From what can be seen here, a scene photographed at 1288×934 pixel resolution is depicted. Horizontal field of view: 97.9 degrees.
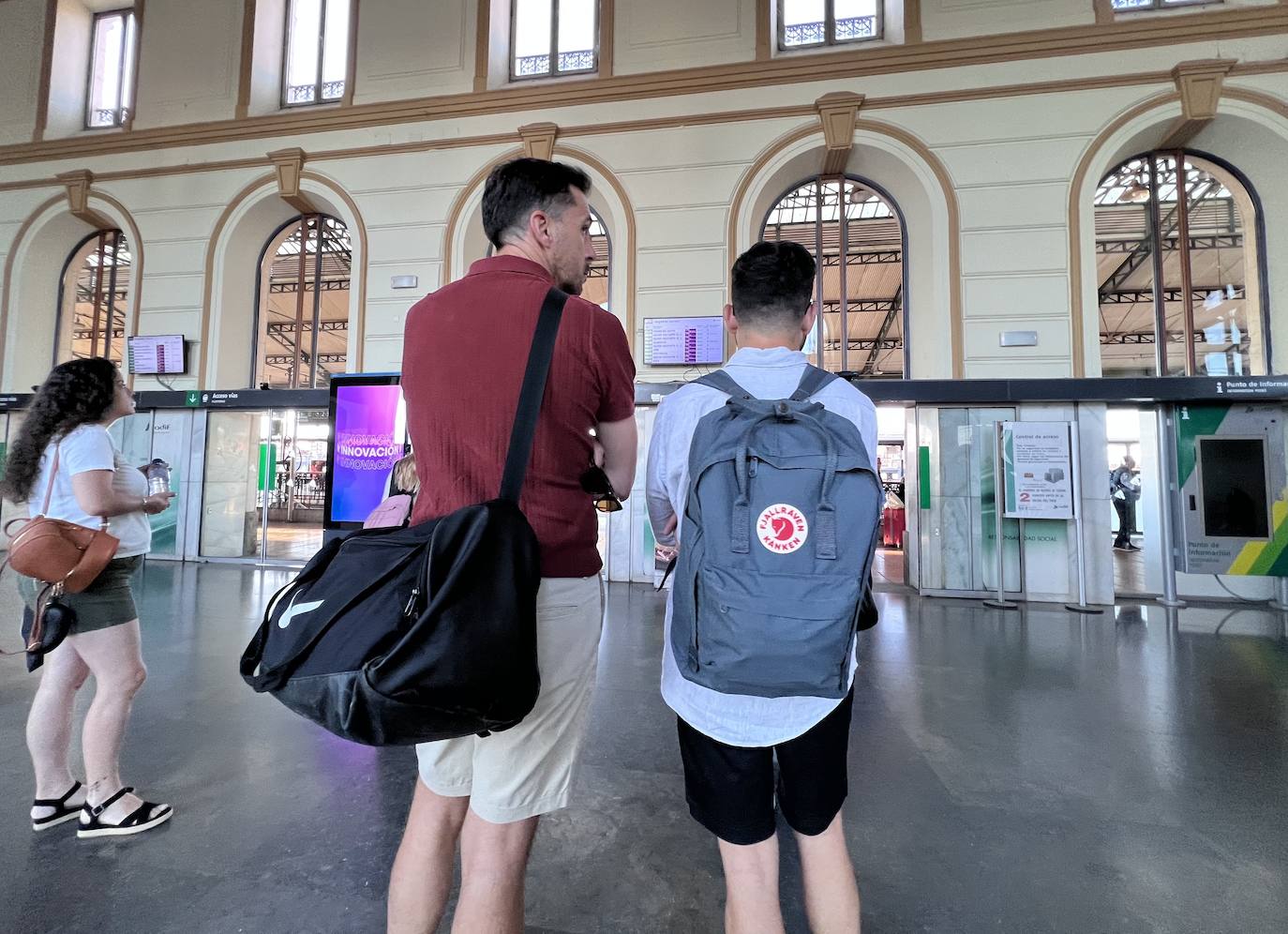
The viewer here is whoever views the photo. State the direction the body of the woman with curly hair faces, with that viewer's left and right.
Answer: facing to the right of the viewer

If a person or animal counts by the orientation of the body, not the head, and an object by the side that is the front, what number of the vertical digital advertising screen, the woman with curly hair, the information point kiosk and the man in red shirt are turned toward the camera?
2

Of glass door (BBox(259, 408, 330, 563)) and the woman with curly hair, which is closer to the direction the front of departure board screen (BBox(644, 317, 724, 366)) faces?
the woman with curly hair

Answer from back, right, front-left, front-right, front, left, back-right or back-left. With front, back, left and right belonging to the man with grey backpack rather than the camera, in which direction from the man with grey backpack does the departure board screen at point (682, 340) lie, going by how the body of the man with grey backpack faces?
front

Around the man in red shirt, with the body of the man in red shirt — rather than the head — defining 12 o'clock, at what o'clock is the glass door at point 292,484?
The glass door is roughly at 10 o'clock from the man in red shirt.

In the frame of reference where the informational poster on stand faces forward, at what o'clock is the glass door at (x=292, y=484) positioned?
The glass door is roughly at 3 o'clock from the informational poster on stand.

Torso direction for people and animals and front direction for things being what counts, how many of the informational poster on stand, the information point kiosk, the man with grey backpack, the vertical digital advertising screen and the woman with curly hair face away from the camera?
1

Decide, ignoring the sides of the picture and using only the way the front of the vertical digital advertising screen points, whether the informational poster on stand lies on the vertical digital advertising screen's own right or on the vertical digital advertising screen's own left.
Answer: on the vertical digital advertising screen's own left

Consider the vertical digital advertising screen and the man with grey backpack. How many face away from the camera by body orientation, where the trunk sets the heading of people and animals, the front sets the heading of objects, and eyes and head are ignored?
1

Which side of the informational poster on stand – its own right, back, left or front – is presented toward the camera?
front

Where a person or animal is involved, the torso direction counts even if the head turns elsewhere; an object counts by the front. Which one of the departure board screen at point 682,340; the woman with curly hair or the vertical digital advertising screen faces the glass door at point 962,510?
the woman with curly hair

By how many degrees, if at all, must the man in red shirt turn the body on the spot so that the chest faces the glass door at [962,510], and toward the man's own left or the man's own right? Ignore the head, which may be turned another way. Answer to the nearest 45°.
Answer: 0° — they already face it

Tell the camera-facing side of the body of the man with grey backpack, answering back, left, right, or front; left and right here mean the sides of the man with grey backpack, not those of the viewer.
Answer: back

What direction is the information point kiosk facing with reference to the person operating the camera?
facing the viewer

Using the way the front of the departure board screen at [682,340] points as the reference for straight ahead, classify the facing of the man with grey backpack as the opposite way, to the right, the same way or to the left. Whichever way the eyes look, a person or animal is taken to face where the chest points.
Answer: the opposite way

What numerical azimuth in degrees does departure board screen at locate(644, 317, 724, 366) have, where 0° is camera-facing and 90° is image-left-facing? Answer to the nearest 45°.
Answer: approximately 0°

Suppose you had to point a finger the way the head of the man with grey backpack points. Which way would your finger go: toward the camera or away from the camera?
away from the camera

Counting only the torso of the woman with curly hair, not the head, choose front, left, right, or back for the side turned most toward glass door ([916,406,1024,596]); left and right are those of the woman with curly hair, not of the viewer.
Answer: front

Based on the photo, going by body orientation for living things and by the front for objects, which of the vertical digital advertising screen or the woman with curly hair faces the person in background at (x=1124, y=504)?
the woman with curly hair

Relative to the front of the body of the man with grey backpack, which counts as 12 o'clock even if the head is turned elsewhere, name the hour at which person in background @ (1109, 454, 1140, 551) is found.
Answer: The person in background is roughly at 1 o'clock from the man with grey backpack.
